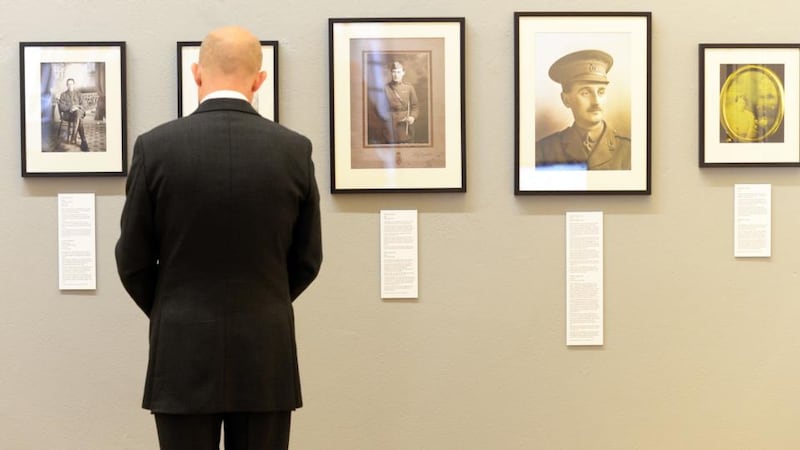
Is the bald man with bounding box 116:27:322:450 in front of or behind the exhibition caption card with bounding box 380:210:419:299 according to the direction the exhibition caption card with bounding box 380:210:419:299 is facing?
in front

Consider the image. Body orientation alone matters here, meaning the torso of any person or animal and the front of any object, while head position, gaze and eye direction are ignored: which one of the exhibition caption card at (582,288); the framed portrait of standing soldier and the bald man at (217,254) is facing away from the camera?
the bald man

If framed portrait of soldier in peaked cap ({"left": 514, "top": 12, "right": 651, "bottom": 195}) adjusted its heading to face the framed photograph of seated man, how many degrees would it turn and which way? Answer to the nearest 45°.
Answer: approximately 90° to its right

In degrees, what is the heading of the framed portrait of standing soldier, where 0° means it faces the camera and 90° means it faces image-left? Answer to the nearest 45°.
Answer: approximately 0°

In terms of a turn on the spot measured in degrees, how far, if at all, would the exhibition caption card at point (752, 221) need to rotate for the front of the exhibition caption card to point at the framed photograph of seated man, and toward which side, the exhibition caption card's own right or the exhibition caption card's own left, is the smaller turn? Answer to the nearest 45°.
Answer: approximately 45° to the exhibition caption card's own right

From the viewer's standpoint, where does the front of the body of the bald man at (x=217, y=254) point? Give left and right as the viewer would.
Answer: facing away from the viewer

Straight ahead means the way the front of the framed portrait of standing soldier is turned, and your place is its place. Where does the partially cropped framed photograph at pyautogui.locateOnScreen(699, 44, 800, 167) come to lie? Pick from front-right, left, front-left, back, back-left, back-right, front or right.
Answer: left

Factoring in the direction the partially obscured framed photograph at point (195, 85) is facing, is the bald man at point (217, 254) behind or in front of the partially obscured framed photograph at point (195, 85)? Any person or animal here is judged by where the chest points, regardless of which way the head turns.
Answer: in front
